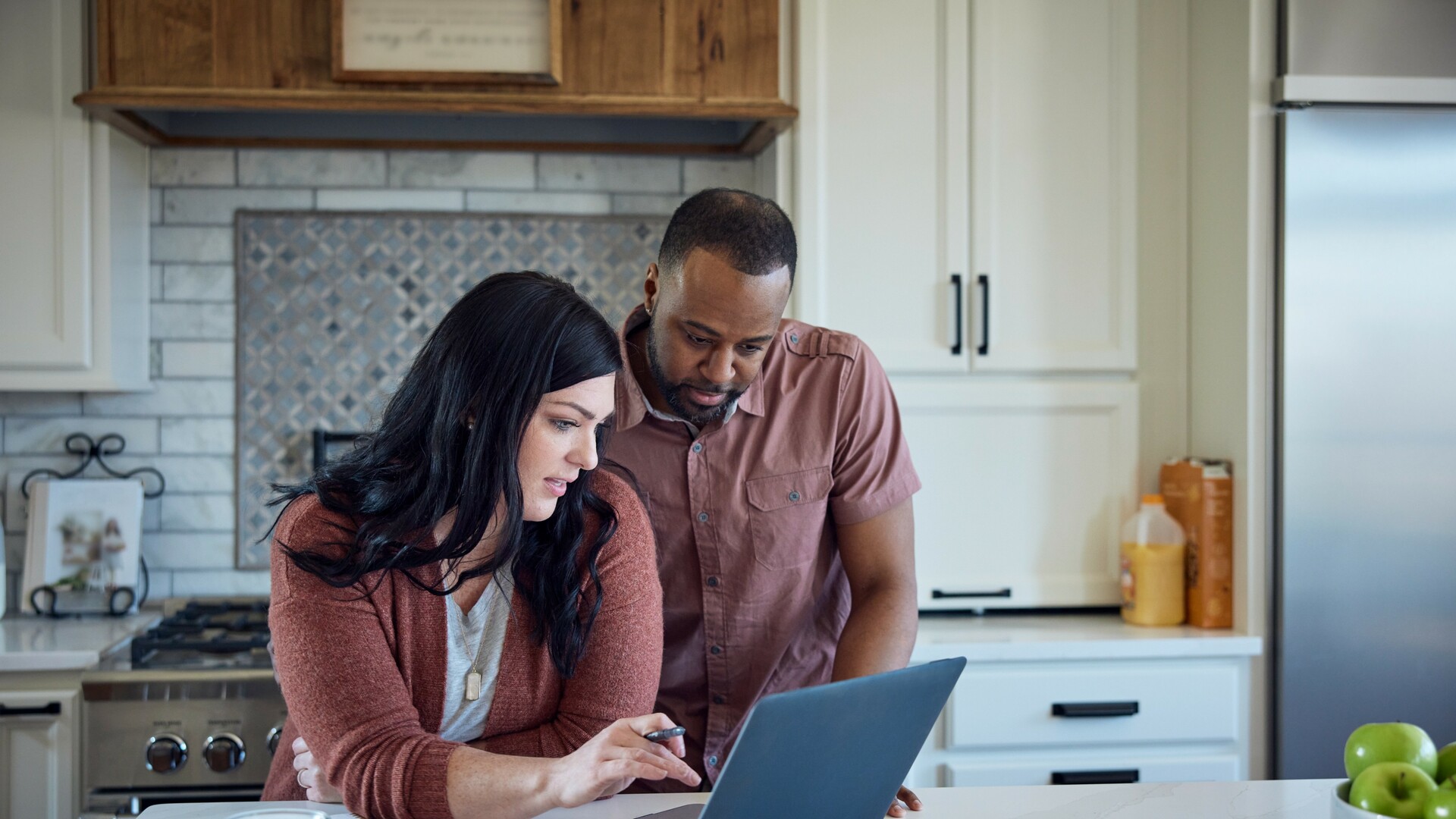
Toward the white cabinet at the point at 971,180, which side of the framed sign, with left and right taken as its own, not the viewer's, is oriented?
left

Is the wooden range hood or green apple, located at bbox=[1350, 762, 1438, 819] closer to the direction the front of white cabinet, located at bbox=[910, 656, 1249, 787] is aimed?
the green apple

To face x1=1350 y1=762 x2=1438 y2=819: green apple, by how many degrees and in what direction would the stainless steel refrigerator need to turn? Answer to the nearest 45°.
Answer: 0° — it already faces it

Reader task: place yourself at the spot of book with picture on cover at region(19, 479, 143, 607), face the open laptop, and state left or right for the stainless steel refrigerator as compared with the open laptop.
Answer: left

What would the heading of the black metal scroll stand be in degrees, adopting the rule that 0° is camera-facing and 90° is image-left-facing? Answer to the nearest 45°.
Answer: approximately 0°

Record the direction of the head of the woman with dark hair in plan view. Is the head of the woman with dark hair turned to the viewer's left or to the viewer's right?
to the viewer's right

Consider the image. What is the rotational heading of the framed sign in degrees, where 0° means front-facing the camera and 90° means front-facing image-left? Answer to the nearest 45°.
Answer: approximately 0°

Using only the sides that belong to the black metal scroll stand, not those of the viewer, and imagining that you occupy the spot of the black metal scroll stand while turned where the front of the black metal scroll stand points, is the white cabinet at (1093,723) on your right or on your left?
on your left

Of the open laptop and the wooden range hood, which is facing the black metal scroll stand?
the open laptop
